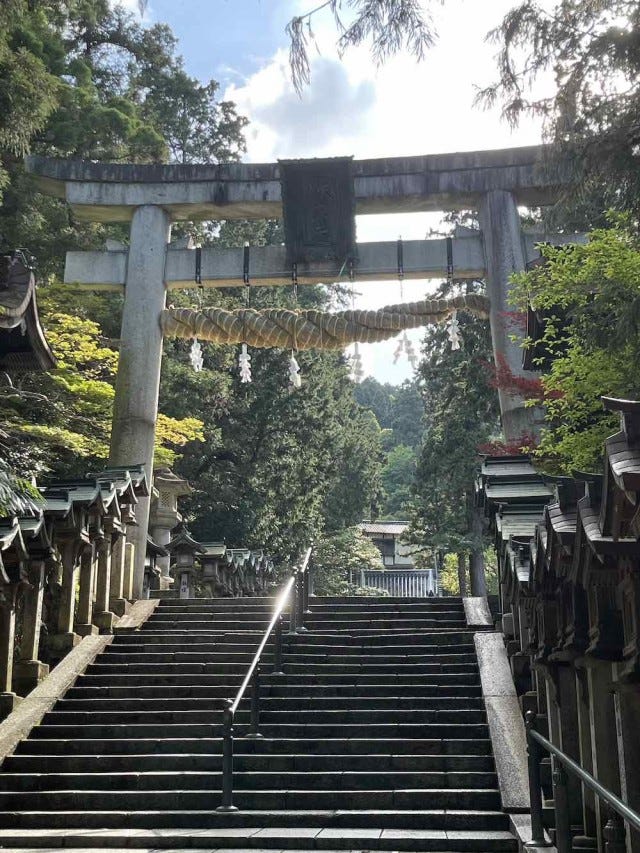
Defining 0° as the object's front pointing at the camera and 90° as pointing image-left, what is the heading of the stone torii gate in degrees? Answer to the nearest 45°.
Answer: approximately 0°

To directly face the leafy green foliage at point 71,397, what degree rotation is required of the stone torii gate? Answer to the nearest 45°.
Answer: approximately 90° to its right

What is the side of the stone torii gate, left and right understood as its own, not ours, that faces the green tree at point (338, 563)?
back

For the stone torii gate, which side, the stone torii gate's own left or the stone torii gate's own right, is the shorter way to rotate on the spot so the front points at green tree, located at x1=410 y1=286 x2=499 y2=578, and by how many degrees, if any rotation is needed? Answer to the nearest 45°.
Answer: approximately 135° to the stone torii gate's own left

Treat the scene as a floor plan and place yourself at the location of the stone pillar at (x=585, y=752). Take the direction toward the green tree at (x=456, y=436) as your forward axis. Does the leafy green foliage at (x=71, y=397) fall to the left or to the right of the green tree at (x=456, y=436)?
left

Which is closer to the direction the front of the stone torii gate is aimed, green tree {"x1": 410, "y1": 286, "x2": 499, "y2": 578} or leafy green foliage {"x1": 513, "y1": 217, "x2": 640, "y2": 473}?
the leafy green foliage
